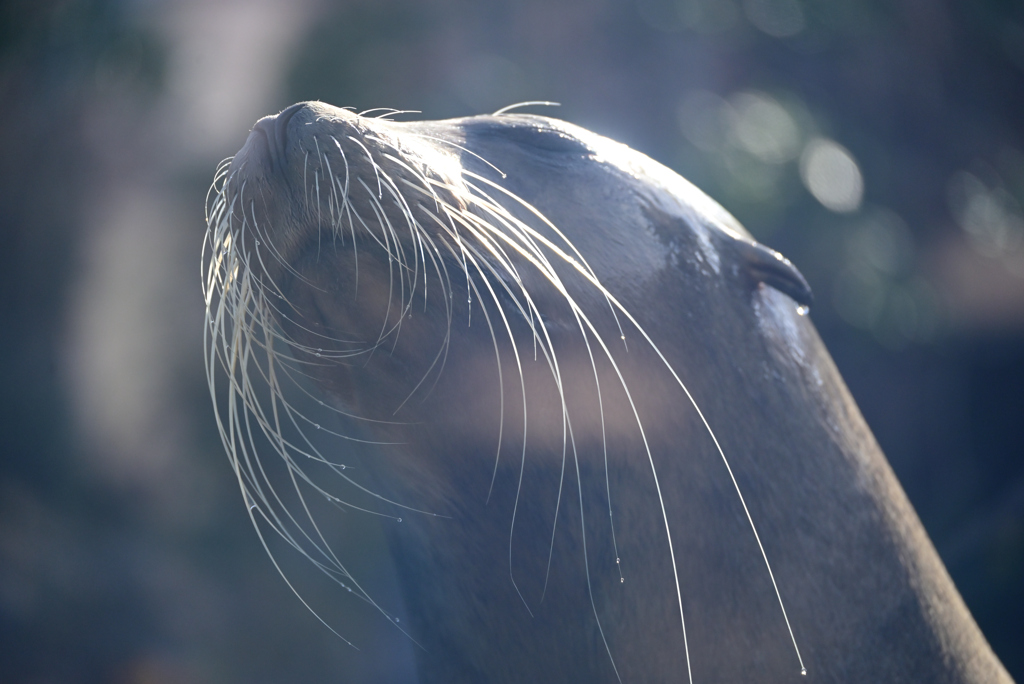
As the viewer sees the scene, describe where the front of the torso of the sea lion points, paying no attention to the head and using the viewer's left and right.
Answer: facing the viewer and to the left of the viewer
